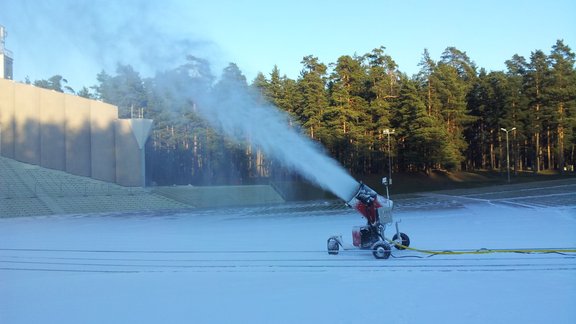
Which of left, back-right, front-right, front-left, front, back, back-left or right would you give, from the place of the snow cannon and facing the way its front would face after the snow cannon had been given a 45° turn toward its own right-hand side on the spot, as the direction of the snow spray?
front

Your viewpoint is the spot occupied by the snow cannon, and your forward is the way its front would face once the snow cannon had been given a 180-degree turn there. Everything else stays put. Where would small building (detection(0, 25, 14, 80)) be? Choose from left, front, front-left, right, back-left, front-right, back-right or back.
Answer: back-left

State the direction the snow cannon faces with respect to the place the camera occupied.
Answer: facing to the left of the viewer
